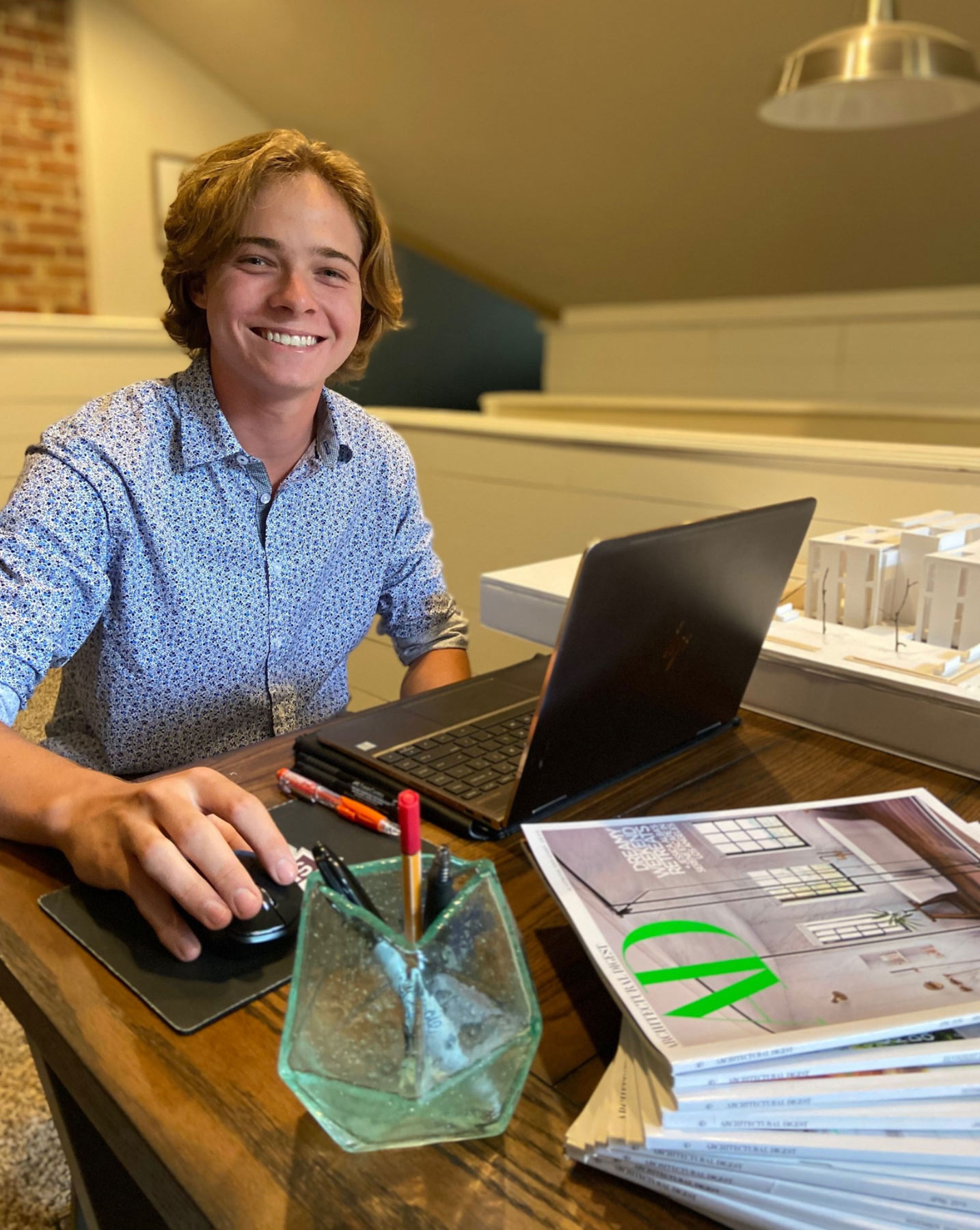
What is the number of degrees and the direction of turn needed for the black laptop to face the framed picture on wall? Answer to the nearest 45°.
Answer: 0° — it already faces it

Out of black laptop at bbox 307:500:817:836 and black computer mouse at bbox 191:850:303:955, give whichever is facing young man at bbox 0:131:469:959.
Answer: the black laptop

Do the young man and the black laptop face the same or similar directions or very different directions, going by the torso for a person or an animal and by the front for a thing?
very different directions

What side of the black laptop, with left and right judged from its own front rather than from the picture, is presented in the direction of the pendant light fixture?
right

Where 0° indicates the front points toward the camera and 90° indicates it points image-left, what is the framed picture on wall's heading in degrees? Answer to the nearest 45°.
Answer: approximately 0°

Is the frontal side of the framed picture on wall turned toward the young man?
yes

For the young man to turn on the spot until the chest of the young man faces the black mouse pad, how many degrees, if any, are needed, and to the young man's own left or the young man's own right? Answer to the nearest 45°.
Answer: approximately 45° to the young man's own right

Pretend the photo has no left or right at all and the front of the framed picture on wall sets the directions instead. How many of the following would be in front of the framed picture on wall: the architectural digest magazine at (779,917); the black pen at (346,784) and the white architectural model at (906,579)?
3
